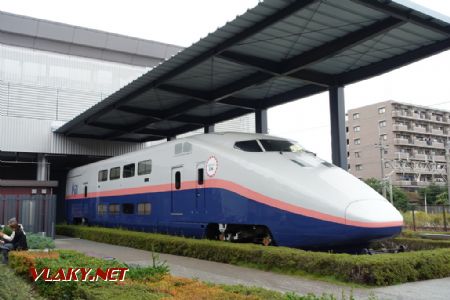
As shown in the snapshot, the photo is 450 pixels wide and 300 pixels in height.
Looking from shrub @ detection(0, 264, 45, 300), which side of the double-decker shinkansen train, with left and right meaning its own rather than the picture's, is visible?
right

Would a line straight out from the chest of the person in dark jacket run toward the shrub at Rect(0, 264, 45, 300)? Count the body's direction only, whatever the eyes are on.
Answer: no

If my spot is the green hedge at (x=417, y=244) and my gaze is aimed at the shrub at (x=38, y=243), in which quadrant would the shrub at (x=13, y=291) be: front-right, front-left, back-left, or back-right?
front-left

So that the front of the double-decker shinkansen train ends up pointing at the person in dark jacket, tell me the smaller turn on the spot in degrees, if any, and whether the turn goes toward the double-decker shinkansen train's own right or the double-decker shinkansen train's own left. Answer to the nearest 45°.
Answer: approximately 135° to the double-decker shinkansen train's own right

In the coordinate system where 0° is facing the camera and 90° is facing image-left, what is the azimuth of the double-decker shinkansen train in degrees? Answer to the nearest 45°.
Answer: approximately 315°

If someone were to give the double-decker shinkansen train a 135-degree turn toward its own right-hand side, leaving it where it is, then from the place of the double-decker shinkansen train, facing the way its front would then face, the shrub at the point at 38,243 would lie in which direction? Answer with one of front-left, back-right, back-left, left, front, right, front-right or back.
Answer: front

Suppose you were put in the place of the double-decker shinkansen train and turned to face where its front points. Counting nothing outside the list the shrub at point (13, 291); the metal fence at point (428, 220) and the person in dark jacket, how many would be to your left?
1
